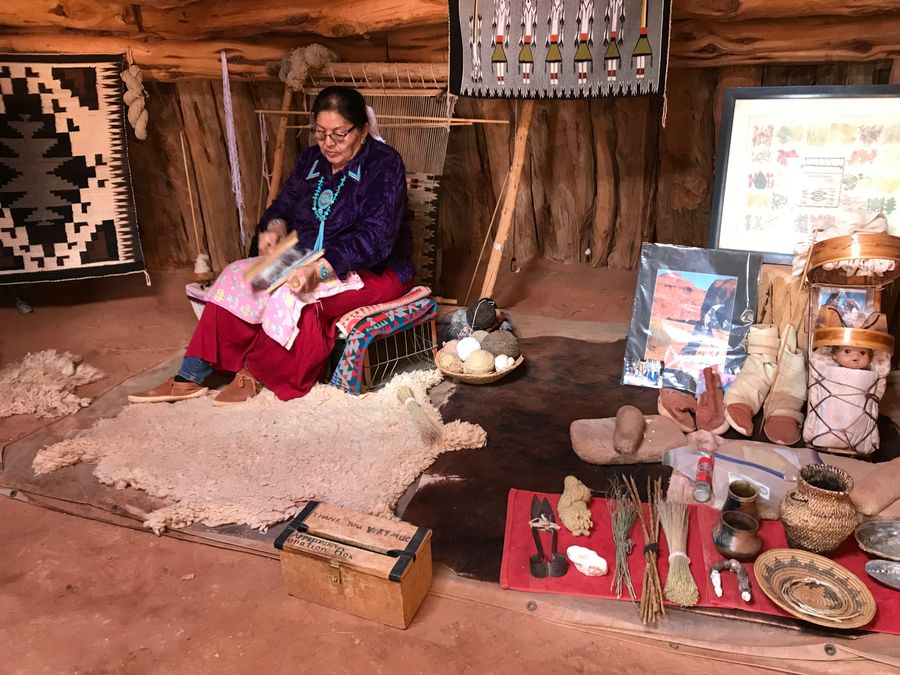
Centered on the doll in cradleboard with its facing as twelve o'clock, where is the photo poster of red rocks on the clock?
The photo poster of red rocks is roughly at 4 o'clock from the doll in cradleboard.

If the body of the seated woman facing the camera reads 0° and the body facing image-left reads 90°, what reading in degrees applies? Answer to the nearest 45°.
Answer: approximately 45°

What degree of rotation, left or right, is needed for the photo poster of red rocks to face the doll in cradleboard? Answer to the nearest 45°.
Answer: approximately 45° to its left

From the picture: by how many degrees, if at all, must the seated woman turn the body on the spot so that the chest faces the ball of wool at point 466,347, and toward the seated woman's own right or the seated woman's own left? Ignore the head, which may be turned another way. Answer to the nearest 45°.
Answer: approximately 135° to the seated woman's own left

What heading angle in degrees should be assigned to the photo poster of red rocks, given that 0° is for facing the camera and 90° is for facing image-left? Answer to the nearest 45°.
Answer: approximately 0°

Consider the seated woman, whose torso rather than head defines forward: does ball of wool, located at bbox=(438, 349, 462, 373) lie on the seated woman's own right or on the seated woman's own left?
on the seated woman's own left

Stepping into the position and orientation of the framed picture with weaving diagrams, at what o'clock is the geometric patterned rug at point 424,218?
The geometric patterned rug is roughly at 3 o'clock from the framed picture with weaving diagrams.
